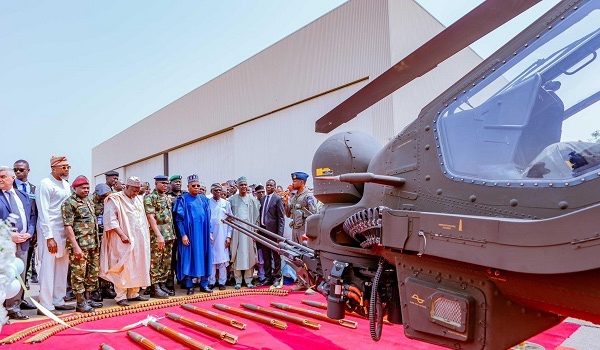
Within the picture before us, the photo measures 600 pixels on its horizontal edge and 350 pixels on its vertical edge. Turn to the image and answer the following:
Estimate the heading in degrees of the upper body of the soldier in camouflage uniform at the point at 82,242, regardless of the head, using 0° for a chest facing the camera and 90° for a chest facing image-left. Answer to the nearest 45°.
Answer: approximately 315°

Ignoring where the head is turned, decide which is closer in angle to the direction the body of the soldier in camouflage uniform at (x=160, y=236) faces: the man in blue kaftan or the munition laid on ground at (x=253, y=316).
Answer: the munition laid on ground

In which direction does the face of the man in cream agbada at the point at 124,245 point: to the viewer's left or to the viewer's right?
to the viewer's right

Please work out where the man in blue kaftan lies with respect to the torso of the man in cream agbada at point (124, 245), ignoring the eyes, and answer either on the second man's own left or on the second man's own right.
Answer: on the second man's own left

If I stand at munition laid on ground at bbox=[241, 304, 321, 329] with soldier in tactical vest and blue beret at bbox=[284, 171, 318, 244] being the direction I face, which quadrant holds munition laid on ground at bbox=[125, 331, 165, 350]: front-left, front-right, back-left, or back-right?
back-left

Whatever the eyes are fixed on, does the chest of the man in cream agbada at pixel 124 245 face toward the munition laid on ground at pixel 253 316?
yes

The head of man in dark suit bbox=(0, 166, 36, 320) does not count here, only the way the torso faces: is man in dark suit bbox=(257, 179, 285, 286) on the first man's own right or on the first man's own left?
on the first man's own left

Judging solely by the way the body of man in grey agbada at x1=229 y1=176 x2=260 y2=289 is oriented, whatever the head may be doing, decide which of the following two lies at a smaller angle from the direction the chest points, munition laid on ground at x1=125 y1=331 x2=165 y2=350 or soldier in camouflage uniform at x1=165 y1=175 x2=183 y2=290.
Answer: the munition laid on ground

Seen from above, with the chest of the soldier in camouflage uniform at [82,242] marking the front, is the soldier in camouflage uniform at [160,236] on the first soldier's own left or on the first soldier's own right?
on the first soldier's own left

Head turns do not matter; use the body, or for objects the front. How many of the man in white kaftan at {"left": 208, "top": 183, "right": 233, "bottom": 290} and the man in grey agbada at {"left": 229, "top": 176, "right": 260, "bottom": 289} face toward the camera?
2
